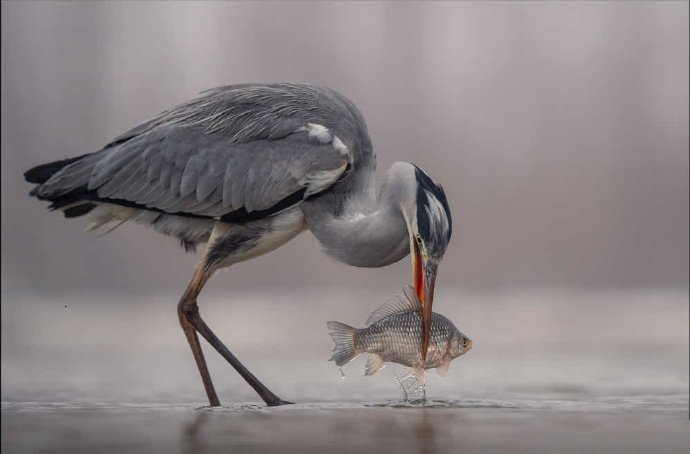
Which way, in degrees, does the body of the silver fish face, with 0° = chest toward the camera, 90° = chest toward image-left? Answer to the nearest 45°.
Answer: approximately 270°

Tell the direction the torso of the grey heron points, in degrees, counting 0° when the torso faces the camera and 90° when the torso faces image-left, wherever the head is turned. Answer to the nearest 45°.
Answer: approximately 270°
